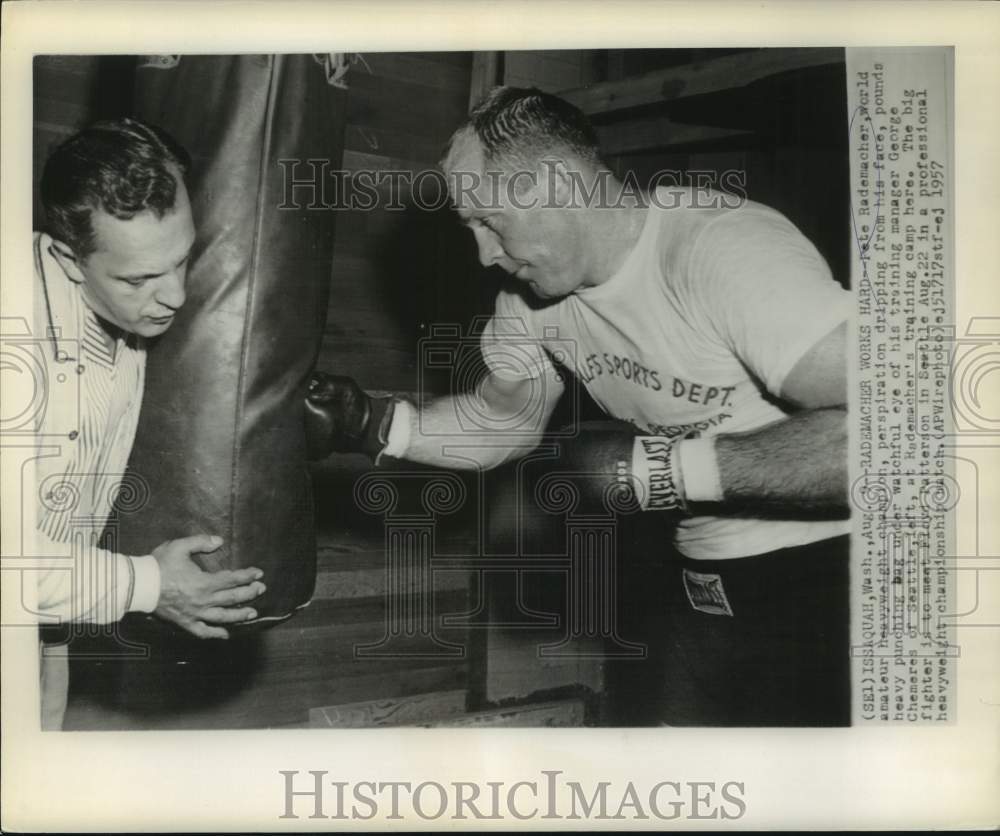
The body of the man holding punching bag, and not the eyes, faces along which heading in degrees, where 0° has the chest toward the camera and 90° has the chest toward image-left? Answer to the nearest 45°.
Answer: approximately 315°

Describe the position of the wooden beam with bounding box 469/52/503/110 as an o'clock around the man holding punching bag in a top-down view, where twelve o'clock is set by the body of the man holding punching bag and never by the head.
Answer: The wooden beam is roughly at 11 o'clock from the man holding punching bag.

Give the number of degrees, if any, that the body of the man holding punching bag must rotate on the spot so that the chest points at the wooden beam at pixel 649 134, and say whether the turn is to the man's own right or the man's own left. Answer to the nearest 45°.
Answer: approximately 45° to the man's own left
